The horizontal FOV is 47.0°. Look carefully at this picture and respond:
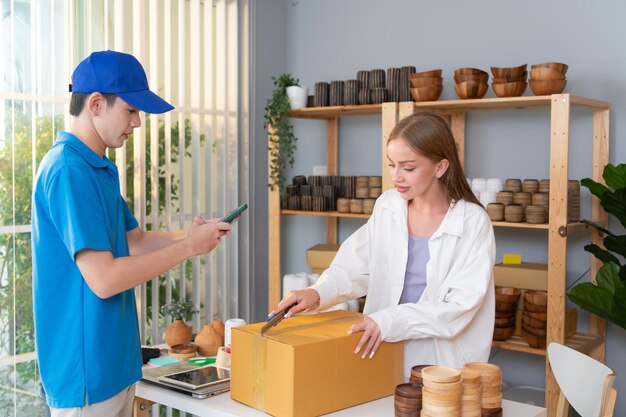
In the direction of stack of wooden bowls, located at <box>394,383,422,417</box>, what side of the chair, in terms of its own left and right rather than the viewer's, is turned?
front

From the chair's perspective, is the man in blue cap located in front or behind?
in front

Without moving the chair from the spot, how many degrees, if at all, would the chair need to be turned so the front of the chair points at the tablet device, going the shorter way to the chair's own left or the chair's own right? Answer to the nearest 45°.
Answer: approximately 45° to the chair's own right

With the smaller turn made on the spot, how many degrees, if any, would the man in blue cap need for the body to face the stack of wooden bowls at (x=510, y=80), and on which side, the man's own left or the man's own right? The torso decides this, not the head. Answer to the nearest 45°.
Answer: approximately 45° to the man's own left

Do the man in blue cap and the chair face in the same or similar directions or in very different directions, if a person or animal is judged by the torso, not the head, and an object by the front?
very different directions

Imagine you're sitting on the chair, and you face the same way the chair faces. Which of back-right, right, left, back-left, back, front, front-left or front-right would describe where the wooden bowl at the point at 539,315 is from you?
back-right

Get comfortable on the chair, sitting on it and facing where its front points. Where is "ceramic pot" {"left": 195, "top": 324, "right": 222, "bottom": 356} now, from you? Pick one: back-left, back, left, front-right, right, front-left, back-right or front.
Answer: front-right

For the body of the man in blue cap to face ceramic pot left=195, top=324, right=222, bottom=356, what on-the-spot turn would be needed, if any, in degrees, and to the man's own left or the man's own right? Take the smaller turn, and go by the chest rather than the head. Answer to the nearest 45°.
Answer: approximately 45° to the man's own left

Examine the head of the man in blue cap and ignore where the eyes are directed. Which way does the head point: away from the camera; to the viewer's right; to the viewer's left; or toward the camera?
to the viewer's right

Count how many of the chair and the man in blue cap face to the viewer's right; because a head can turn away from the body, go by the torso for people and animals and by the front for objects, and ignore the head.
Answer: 1

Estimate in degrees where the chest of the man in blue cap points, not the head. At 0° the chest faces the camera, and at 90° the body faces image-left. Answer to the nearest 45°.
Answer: approximately 270°
